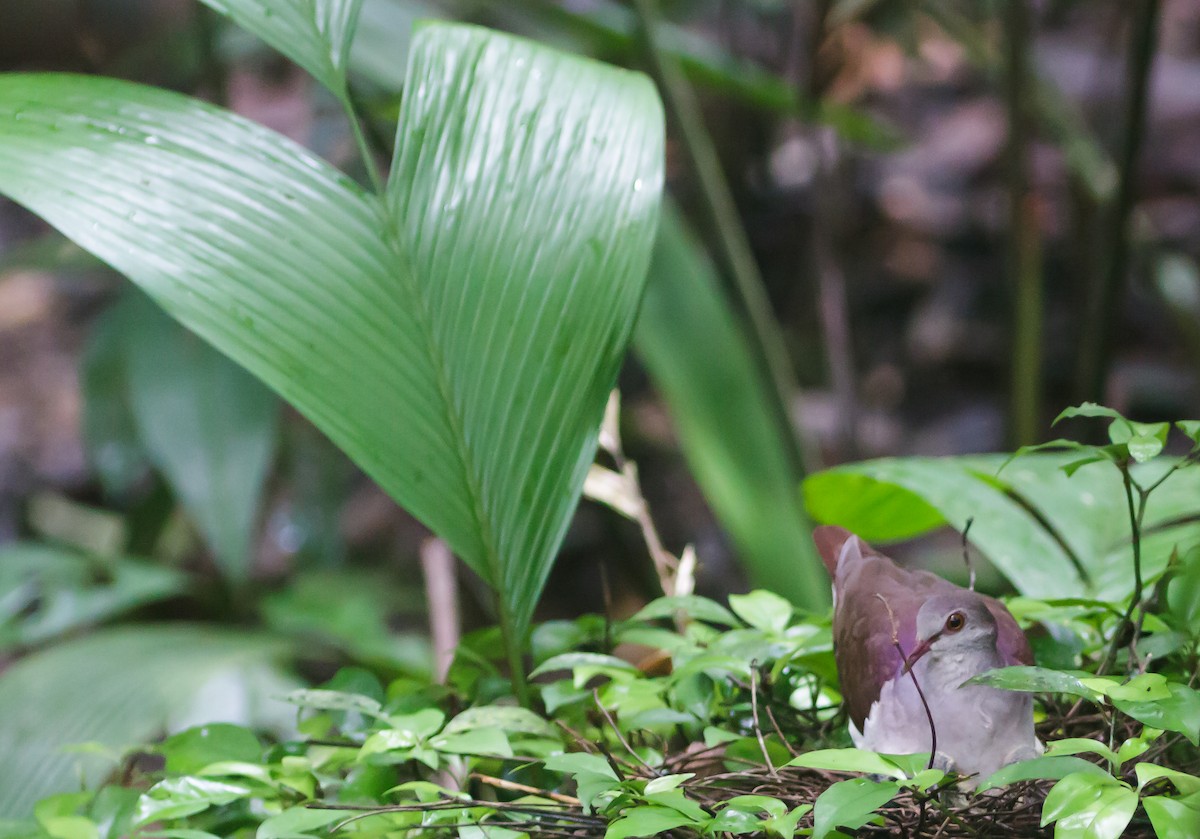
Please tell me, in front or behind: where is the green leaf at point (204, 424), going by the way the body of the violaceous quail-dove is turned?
behind

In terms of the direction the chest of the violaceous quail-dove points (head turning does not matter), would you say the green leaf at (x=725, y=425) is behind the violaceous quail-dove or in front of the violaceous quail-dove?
behind

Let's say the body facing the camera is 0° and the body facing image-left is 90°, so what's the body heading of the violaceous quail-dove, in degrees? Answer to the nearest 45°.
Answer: approximately 315°
